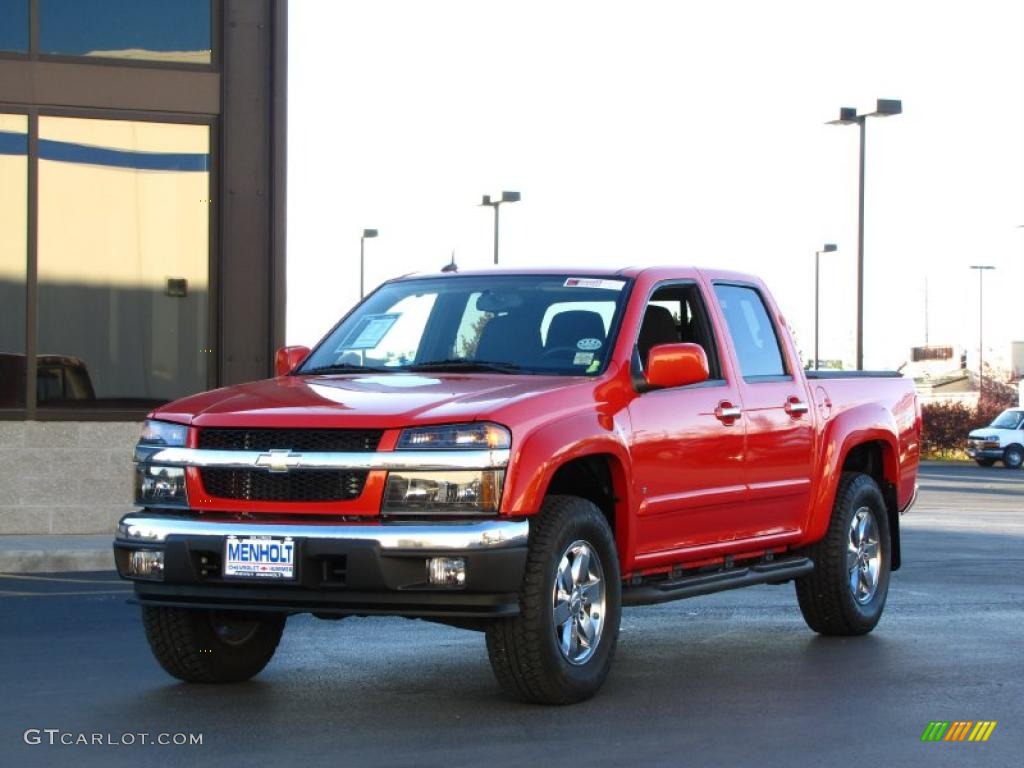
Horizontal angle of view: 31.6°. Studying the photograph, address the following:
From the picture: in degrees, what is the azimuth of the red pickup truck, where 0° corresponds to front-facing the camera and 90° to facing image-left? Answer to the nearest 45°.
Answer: approximately 45°

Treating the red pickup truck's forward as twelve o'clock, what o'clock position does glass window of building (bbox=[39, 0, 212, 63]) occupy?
The glass window of building is roughly at 4 o'clock from the red pickup truck.

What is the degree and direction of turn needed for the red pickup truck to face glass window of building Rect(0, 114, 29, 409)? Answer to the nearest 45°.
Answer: approximately 90° to its right

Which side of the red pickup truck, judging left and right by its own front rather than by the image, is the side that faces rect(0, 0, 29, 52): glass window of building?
right

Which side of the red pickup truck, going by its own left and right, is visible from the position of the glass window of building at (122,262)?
right

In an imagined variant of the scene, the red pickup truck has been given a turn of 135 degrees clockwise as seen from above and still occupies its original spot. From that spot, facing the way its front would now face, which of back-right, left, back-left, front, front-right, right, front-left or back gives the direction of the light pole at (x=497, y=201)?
front

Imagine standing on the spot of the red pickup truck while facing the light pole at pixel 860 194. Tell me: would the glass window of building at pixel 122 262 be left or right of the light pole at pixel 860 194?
left

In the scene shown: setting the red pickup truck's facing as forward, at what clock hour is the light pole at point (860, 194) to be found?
The light pole is roughly at 5 o'clock from the red pickup truck.
